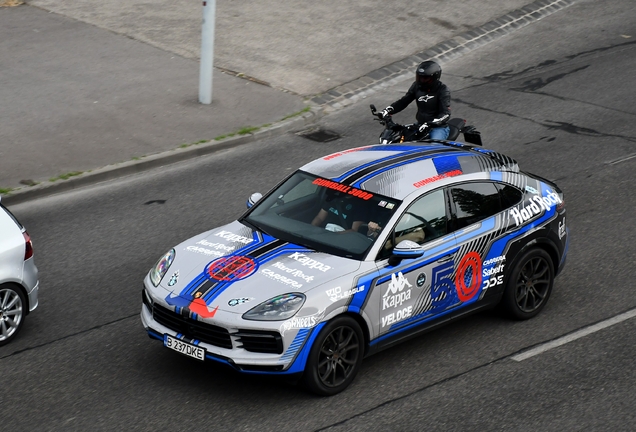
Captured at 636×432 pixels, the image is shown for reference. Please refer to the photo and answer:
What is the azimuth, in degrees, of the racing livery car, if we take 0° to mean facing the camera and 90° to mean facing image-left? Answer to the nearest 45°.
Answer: approximately 45°

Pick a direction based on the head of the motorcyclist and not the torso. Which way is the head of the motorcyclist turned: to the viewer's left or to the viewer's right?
to the viewer's left

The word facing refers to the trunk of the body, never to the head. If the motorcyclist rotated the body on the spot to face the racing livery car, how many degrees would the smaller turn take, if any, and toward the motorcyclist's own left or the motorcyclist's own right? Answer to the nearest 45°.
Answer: approximately 45° to the motorcyclist's own left

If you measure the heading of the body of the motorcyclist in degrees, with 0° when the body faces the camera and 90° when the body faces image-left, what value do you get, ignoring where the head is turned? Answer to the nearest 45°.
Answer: approximately 45°

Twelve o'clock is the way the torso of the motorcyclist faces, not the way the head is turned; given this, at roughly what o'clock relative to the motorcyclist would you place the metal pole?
The metal pole is roughly at 3 o'clock from the motorcyclist.

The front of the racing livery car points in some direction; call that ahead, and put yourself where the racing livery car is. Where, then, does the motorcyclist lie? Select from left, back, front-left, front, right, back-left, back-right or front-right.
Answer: back-right

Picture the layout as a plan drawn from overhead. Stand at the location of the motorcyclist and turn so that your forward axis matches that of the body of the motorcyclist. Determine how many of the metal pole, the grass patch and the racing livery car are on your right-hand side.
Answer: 2

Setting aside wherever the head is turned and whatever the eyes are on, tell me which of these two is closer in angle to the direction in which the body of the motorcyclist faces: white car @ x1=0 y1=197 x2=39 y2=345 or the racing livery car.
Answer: the white car

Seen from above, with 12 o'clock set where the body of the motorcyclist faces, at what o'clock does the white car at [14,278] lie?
The white car is roughly at 12 o'clock from the motorcyclist.

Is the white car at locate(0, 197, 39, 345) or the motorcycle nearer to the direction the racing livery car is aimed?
the white car

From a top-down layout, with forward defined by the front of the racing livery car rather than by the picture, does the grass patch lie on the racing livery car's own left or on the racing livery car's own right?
on the racing livery car's own right
